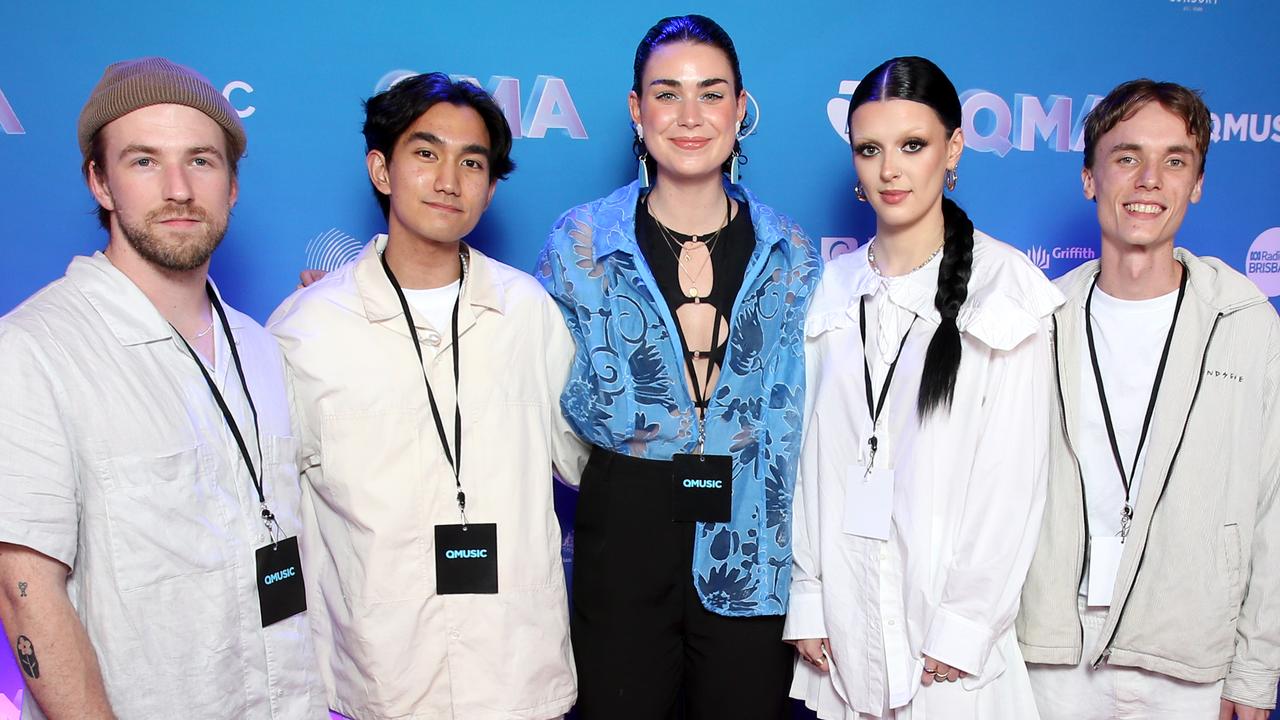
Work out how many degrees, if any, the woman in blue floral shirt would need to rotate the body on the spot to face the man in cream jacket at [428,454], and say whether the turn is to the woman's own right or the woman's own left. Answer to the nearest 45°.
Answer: approximately 90° to the woman's own right

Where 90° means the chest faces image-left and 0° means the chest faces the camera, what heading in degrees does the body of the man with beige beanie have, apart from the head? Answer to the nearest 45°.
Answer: approximately 315°

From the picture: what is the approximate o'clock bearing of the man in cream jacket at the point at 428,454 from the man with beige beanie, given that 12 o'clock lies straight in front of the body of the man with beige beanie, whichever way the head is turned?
The man in cream jacket is roughly at 10 o'clock from the man with beige beanie.

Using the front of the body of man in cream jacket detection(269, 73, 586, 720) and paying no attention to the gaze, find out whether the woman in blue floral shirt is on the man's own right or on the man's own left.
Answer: on the man's own left

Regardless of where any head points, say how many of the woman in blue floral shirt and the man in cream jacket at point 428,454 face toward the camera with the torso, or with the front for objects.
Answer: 2

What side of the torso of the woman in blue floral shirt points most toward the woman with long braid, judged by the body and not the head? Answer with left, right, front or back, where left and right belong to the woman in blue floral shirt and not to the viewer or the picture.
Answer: left

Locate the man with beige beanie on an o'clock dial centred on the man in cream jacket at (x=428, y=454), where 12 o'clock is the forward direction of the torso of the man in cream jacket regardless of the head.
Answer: The man with beige beanie is roughly at 2 o'clock from the man in cream jacket.

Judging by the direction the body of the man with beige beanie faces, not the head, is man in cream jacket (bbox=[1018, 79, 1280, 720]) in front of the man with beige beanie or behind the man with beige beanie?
in front

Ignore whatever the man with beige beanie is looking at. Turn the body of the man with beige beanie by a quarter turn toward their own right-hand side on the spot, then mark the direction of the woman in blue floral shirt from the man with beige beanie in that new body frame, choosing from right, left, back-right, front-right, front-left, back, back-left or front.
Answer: back-left
